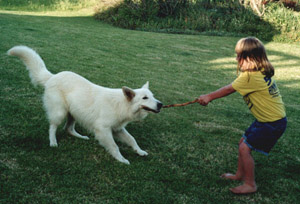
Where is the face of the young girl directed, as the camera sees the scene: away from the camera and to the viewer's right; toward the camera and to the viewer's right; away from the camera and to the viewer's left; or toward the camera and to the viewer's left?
away from the camera and to the viewer's left

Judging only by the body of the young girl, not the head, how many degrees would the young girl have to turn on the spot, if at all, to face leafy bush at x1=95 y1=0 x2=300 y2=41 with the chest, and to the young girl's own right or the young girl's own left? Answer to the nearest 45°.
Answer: approximately 90° to the young girl's own right

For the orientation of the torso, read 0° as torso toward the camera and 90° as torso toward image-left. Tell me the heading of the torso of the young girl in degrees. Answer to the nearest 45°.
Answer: approximately 90°

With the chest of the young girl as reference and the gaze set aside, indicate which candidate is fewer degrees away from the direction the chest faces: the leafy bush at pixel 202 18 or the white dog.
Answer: the white dog

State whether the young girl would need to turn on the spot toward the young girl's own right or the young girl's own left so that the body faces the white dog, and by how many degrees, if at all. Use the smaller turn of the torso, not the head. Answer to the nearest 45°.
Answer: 0° — they already face it
